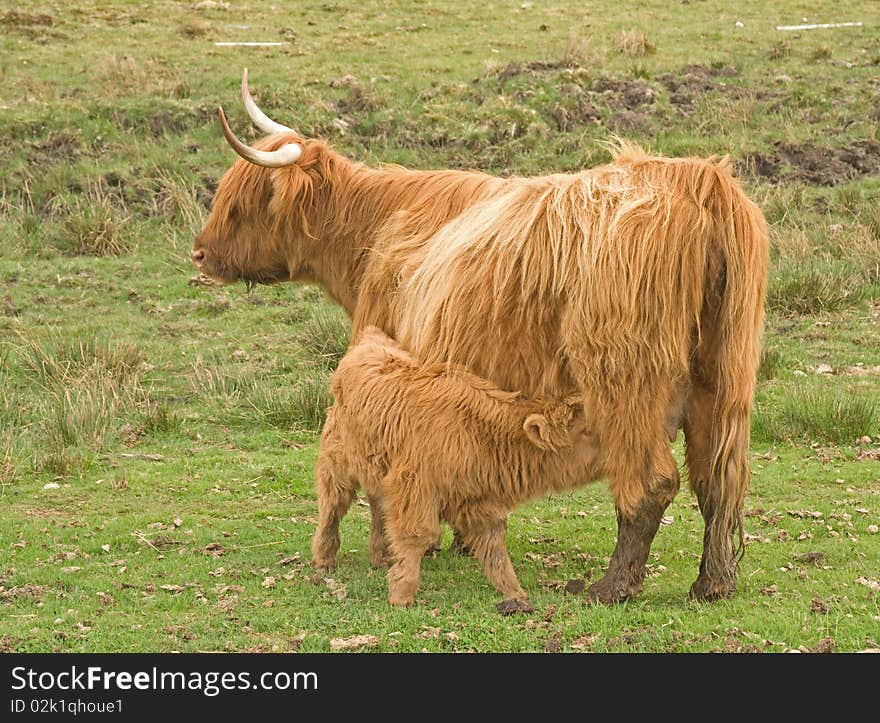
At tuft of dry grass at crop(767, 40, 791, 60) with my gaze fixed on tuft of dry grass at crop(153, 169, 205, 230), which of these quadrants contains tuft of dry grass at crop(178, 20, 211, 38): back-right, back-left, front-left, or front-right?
front-right

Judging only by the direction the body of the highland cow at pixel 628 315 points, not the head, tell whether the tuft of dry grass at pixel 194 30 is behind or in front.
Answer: in front

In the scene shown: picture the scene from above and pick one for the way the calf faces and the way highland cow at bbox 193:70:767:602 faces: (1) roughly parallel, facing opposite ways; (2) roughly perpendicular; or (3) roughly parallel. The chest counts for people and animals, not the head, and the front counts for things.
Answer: roughly parallel, facing opposite ways

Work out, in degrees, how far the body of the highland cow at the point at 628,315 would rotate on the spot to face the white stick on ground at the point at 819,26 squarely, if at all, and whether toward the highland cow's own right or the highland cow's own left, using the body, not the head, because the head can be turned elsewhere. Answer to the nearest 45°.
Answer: approximately 45° to the highland cow's own right

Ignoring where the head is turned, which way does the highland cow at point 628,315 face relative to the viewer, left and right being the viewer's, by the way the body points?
facing away from the viewer and to the left of the viewer

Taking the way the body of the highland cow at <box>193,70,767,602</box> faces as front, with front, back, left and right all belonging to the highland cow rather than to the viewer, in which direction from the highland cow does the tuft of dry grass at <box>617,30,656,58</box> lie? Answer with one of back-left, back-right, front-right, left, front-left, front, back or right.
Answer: front-right

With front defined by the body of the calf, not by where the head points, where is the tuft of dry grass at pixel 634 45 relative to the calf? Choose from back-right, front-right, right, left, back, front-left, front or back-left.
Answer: back-left

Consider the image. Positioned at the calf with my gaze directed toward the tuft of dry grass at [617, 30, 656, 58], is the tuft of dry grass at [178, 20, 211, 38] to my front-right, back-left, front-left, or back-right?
front-left

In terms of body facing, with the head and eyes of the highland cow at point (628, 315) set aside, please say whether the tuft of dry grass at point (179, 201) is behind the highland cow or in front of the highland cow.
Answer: in front

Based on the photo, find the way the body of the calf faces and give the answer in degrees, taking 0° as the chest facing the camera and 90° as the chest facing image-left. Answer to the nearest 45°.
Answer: approximately 315°

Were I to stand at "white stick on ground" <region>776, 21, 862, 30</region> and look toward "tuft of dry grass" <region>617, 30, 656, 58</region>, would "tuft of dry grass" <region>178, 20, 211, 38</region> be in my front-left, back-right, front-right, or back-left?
front-right
